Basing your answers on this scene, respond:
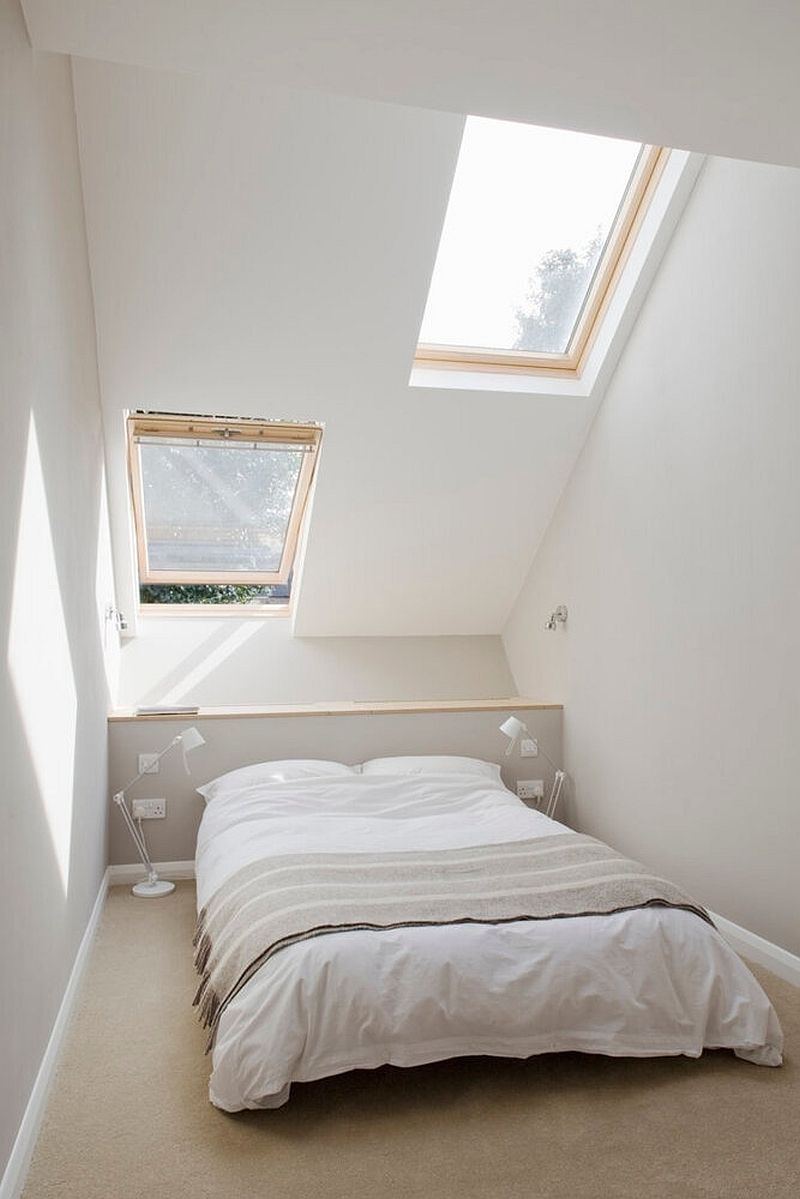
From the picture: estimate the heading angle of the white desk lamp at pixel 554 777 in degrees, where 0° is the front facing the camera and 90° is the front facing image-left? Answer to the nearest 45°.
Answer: approximately 90°

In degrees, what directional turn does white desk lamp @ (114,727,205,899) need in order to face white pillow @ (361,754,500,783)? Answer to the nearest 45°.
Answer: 0° — it already faces it

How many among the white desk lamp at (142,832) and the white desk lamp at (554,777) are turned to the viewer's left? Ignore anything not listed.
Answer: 1

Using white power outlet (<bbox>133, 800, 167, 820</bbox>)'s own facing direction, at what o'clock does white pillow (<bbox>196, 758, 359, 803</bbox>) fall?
The white pillow is roughly at 10 o'clock from the white power outlet.
